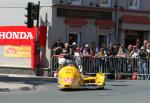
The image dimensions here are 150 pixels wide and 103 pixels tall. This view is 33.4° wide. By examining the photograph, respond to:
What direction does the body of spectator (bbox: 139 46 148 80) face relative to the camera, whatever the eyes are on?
toward the camera

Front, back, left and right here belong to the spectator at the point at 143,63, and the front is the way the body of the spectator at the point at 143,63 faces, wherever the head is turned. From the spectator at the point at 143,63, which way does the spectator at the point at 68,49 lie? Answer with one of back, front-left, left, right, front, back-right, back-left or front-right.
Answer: right

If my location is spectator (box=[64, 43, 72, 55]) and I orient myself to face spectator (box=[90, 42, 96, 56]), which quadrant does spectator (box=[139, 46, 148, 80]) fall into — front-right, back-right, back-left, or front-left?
front-right

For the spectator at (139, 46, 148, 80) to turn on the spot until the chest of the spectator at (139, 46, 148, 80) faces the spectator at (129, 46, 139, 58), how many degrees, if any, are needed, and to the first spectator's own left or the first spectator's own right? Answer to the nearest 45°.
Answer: approximately 135° to the first spectator's own right

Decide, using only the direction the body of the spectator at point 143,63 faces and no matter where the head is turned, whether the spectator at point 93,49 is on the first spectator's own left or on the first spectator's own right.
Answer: on the first spectator's own right

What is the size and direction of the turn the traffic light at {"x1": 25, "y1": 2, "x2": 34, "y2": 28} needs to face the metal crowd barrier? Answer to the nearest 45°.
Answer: approximately 180°

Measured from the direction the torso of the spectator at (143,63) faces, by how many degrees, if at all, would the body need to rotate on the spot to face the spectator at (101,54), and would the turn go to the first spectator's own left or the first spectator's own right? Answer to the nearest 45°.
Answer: approximately 90° to the first spectator's own right

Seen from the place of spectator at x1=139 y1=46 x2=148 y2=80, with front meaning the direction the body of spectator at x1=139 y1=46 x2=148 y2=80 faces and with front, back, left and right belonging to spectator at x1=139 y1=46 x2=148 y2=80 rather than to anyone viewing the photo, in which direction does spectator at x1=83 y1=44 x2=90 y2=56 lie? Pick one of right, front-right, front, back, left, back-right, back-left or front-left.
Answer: right
